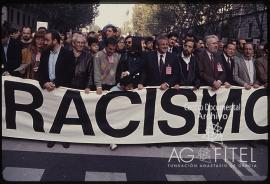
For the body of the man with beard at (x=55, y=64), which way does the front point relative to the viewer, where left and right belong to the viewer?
facing the viewer and to the left of the viewer

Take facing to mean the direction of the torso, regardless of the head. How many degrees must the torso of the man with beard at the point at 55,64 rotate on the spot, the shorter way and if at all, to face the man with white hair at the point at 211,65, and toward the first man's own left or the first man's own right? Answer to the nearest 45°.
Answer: approximately 135° to the first man's own left

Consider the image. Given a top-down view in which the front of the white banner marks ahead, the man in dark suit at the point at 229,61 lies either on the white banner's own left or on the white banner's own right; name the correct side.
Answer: on the white banner's own left

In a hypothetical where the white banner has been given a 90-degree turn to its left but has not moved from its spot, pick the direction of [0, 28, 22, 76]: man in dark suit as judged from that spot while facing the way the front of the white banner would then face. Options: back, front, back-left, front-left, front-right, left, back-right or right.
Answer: back-left

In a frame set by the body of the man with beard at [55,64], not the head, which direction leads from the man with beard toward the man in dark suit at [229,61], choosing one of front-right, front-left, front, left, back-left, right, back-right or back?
back-left

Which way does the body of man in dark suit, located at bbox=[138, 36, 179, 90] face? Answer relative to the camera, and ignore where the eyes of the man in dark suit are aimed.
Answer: toward the camera

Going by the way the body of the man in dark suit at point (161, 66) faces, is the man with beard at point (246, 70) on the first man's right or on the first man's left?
on the first man's left

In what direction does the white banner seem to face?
toward the camera
